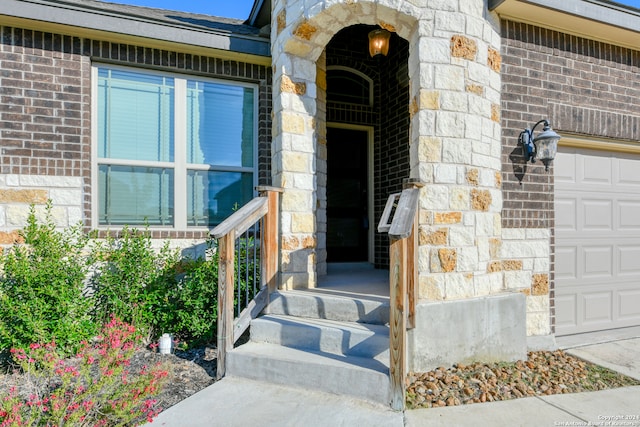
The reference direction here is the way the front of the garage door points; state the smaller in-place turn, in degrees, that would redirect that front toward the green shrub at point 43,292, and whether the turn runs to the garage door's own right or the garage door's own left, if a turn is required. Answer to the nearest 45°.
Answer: approximately 90° to the garage door's own right

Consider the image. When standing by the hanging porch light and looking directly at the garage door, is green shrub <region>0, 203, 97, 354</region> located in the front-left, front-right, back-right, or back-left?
back-right

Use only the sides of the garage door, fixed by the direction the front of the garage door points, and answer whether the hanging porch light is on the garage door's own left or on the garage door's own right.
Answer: on the garage door's own right

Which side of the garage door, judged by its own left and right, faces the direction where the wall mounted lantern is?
right

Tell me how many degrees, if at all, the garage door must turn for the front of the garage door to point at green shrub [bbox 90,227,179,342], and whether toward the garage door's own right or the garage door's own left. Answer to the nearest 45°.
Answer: approximately 90° to the garage door's own right

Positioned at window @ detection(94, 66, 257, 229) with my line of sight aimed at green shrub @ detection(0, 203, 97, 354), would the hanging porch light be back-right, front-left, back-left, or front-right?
back-left

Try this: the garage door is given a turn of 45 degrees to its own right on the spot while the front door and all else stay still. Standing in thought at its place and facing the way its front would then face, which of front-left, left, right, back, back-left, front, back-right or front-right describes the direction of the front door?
right

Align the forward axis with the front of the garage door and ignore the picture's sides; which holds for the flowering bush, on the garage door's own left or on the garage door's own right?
on the garage door's own right

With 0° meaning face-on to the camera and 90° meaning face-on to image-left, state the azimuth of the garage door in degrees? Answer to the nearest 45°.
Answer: approximately 315°
